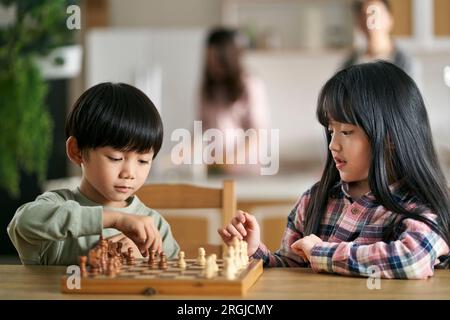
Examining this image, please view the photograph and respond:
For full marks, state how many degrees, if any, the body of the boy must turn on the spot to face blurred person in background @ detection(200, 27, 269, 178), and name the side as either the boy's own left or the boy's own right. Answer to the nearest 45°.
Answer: approximately 135° to the boy's own left

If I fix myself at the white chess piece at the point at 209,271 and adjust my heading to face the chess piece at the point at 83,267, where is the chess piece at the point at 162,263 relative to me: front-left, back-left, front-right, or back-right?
front-right

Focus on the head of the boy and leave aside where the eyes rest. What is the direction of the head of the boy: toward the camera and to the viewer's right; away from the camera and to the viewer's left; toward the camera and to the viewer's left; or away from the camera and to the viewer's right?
toward the camera and to the viewer's right

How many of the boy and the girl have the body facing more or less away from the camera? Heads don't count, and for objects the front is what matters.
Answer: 0

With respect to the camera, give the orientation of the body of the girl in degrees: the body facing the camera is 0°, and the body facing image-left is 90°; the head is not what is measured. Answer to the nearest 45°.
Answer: approximately 45°
